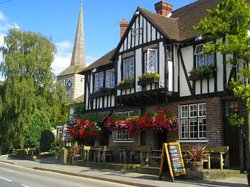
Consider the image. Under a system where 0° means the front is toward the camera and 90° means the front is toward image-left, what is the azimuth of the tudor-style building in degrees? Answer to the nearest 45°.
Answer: approximately 45°

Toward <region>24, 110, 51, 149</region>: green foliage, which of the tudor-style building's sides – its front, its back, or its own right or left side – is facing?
right

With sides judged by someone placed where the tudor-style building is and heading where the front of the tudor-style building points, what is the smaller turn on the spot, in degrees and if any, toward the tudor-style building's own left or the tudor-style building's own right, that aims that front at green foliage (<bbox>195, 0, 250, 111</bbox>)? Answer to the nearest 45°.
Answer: approximately 45° to the tudor-style building's own left

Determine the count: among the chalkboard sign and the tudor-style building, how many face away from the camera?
0

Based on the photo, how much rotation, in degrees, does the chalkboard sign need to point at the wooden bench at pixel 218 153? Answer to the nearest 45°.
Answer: approximately 90° to its left

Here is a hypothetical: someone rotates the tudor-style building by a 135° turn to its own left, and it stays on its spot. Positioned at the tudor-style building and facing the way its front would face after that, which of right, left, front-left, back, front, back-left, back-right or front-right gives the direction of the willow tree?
back-left

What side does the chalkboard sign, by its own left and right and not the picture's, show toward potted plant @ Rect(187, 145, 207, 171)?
left

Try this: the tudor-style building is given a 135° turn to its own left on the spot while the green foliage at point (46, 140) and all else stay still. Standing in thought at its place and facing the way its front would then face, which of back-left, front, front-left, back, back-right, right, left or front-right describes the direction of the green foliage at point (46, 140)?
back-left

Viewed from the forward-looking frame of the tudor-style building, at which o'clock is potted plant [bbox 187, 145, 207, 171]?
The potted plant is roughly at 10 o'clock from the tudor-style building.

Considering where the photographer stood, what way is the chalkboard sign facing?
facing the viewer and to the right of the viewer
